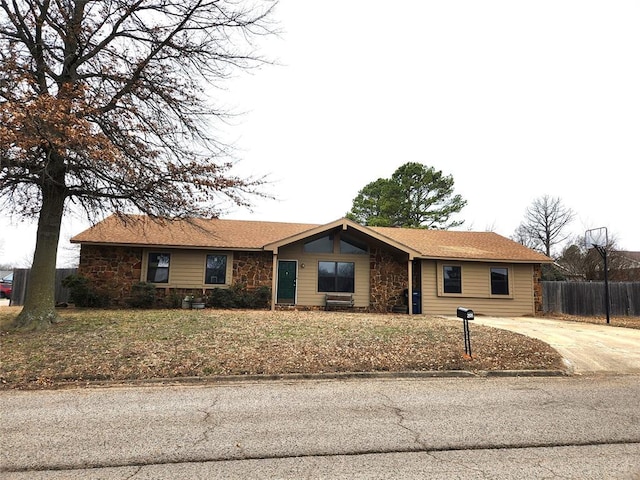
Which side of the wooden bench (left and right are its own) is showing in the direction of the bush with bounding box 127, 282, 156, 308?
right

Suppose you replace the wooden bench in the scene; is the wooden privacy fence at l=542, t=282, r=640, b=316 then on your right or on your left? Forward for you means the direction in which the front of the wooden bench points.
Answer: on your left

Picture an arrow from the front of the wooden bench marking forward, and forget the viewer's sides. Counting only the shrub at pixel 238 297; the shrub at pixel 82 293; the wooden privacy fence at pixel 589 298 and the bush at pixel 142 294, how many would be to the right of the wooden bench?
3

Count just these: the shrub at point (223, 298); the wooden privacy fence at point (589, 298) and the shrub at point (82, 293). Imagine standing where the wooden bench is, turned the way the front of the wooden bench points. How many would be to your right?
2

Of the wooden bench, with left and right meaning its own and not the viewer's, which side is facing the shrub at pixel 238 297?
right

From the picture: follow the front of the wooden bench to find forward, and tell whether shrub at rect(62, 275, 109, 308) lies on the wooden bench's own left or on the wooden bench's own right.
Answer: on the wooden bench's own right

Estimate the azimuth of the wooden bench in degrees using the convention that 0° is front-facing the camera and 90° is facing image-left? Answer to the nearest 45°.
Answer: approximately 0°
